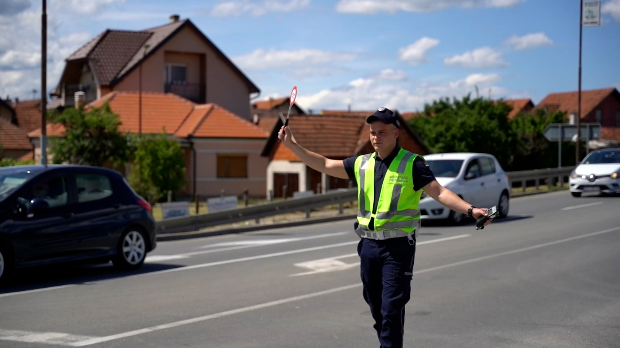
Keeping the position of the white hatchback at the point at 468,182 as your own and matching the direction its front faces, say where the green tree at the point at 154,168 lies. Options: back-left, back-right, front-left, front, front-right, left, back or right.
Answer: right

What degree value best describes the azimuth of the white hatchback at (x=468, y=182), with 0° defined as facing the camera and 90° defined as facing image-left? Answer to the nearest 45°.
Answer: approximately 45°

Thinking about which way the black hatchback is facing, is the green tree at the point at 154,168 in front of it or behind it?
behind

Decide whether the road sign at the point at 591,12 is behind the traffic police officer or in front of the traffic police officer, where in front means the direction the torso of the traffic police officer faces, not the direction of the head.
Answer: behind

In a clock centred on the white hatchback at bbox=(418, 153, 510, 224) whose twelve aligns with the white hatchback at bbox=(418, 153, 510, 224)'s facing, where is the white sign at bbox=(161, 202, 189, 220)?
The white sign is roughly at 1 o'clock from the white hatchback.

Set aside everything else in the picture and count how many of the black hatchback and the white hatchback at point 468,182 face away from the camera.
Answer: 0

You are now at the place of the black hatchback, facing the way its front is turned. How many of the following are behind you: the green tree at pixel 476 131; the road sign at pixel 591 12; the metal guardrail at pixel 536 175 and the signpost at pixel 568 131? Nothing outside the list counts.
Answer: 4

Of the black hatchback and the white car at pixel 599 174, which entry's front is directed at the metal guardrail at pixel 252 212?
the white car

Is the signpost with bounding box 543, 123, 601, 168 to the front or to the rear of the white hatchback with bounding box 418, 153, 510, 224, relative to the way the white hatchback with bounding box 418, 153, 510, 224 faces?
to the rear

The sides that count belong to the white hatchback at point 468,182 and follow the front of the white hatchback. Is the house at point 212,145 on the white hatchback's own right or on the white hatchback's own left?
on the white hatchback's own right

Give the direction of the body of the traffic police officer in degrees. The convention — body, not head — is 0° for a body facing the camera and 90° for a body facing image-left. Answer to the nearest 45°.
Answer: approximately 45°
